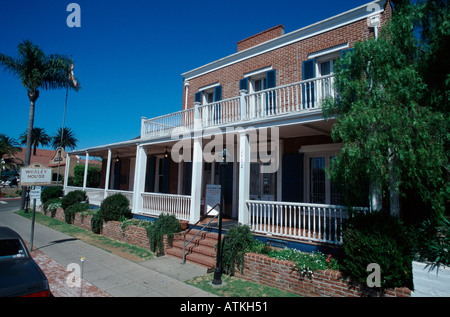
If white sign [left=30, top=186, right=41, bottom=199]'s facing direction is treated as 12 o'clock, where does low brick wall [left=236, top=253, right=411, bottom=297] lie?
The low brick wall is roughly at 11 o'clock from the white sign.

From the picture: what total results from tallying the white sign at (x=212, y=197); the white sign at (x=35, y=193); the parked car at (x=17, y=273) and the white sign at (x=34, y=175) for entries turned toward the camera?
3

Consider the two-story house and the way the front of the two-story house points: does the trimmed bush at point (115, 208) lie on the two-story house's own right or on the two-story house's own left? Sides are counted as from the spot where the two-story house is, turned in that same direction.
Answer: on the two-story house's own right

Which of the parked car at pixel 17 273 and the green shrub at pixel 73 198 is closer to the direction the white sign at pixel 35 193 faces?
the parked car

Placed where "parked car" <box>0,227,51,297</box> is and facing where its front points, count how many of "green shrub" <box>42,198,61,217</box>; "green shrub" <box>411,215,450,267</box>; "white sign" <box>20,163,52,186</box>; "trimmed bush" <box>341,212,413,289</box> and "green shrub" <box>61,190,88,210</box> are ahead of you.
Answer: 3

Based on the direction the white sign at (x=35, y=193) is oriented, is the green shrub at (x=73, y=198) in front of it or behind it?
behind

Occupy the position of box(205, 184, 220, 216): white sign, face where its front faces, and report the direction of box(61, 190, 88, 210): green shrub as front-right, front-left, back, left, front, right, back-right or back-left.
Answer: back-right

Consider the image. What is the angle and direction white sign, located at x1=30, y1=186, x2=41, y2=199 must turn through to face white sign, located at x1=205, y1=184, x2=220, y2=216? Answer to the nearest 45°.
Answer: approximately 45° to its left

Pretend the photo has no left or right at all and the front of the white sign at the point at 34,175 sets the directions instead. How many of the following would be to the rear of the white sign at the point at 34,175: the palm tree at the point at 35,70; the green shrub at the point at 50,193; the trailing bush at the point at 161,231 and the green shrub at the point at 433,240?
2

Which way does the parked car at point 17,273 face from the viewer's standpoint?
away from the camera
